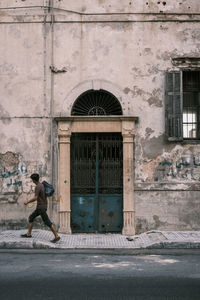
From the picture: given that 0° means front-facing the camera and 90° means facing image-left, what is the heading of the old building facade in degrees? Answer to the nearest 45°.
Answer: approximately 0°
